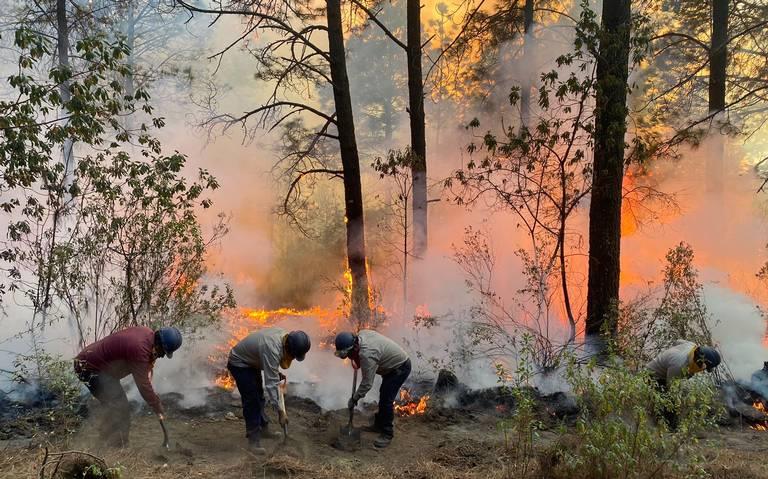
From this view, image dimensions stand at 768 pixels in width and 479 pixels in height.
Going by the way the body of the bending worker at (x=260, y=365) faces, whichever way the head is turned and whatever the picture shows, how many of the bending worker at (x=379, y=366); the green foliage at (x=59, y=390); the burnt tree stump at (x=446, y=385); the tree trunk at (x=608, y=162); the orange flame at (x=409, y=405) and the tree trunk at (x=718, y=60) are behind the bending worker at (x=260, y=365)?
1

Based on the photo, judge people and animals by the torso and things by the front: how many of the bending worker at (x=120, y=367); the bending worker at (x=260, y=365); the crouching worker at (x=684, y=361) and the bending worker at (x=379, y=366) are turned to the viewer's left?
1

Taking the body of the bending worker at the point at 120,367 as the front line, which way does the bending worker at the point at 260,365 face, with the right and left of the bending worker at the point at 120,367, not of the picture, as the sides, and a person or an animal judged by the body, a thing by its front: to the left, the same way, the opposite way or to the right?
the same way

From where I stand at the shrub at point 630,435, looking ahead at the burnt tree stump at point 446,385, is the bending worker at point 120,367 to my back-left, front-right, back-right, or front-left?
front-left

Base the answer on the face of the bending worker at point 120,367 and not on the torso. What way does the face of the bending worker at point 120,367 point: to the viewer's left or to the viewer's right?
to the viewer's right

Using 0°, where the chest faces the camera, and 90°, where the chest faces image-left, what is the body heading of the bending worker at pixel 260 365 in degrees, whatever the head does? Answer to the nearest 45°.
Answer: approximately 270°

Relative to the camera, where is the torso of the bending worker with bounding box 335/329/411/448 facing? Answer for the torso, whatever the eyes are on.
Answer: to the viewer's left

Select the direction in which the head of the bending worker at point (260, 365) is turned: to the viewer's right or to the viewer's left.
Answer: to the viewer's right

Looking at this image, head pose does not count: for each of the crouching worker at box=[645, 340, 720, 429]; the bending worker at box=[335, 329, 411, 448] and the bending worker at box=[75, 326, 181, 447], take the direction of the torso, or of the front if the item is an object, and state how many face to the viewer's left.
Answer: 1

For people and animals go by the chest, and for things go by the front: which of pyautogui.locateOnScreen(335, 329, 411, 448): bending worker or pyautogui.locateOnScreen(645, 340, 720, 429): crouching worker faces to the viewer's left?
pyautogui.locateOnScreen(335, 329, 411, 448): bending worker

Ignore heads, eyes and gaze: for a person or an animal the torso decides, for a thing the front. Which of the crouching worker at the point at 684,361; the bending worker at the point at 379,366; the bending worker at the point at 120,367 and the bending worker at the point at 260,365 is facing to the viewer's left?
the bending worker at the point at 379,366

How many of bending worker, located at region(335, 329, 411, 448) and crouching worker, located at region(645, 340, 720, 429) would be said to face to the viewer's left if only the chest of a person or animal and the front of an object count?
1

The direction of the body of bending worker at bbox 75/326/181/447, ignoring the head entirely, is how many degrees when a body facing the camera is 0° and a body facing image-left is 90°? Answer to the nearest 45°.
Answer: approximately 270°
